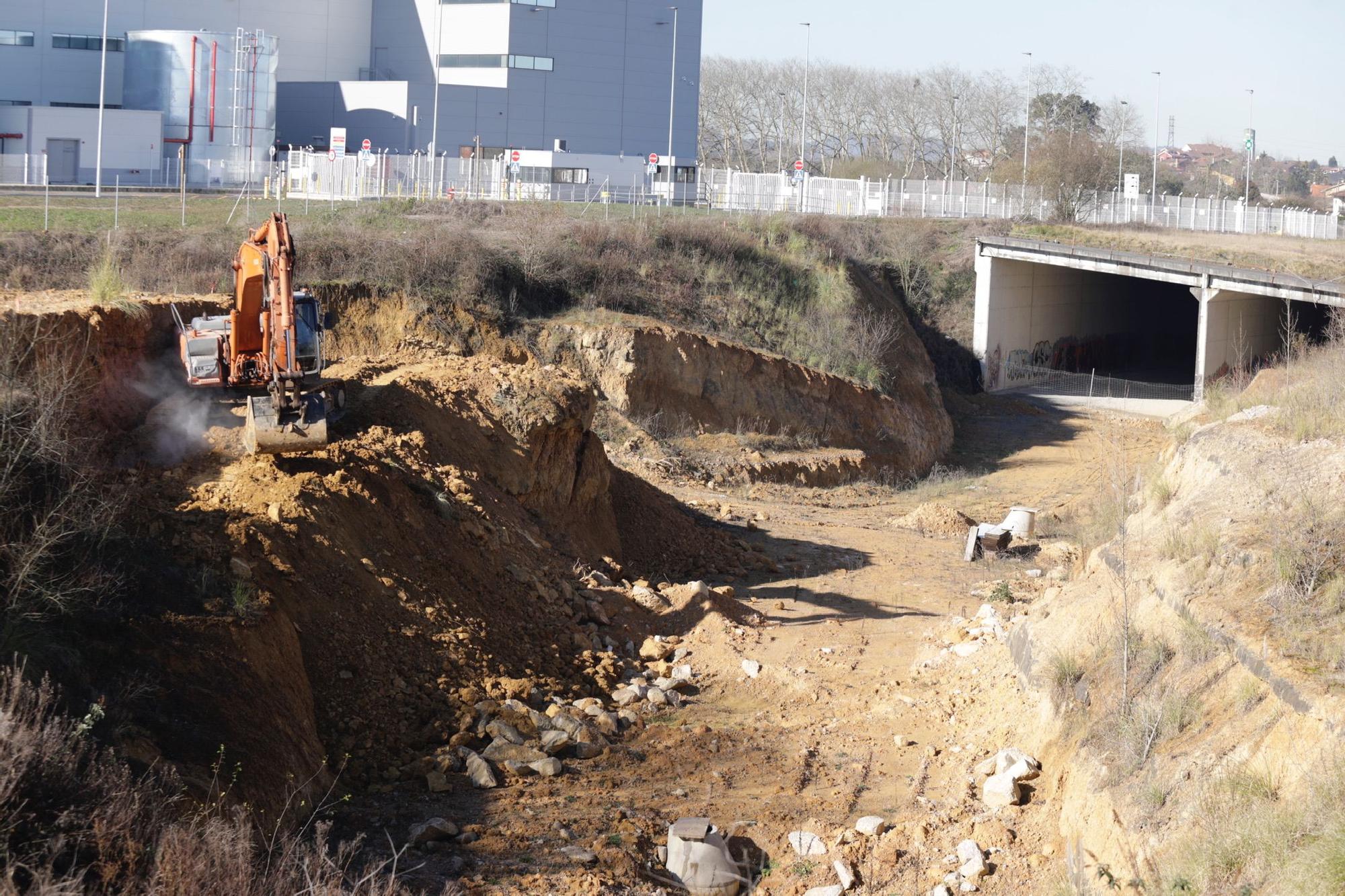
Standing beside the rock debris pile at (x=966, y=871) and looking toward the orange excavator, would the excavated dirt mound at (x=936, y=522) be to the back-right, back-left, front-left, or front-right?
front-right

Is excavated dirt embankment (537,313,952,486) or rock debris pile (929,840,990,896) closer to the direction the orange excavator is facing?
the rock debris pile

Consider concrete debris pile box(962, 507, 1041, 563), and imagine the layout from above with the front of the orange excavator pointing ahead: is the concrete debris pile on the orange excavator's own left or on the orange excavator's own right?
on the orange excavator's own left

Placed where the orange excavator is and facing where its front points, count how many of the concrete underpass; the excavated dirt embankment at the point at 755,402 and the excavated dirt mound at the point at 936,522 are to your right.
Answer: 0

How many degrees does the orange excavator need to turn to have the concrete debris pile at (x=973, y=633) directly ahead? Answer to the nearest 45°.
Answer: approximately 45° to its left

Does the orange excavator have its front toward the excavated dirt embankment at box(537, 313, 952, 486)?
no

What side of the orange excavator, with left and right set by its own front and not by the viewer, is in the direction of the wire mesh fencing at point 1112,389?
left

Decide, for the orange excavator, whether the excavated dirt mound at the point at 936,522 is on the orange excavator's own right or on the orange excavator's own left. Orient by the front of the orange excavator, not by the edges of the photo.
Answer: on the orange excavator's own left

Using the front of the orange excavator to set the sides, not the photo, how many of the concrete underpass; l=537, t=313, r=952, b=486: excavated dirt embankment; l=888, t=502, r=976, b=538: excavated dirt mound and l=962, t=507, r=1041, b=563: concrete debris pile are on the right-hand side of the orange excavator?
0

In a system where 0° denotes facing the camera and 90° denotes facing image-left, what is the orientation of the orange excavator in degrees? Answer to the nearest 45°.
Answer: approximately 315°

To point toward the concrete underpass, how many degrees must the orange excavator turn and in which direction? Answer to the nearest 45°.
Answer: approximately 90° to its left
